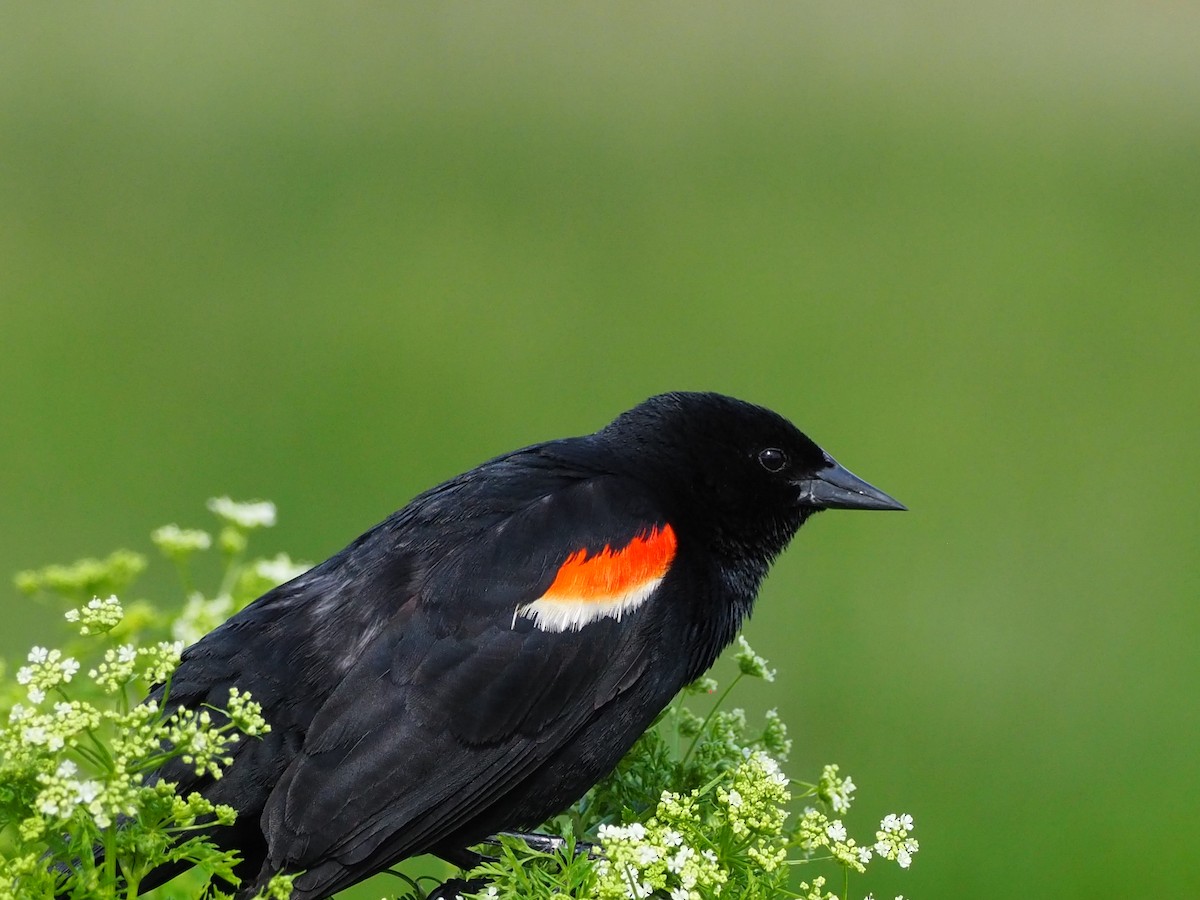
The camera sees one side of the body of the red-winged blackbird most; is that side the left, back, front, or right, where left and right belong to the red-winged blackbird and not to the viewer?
right
